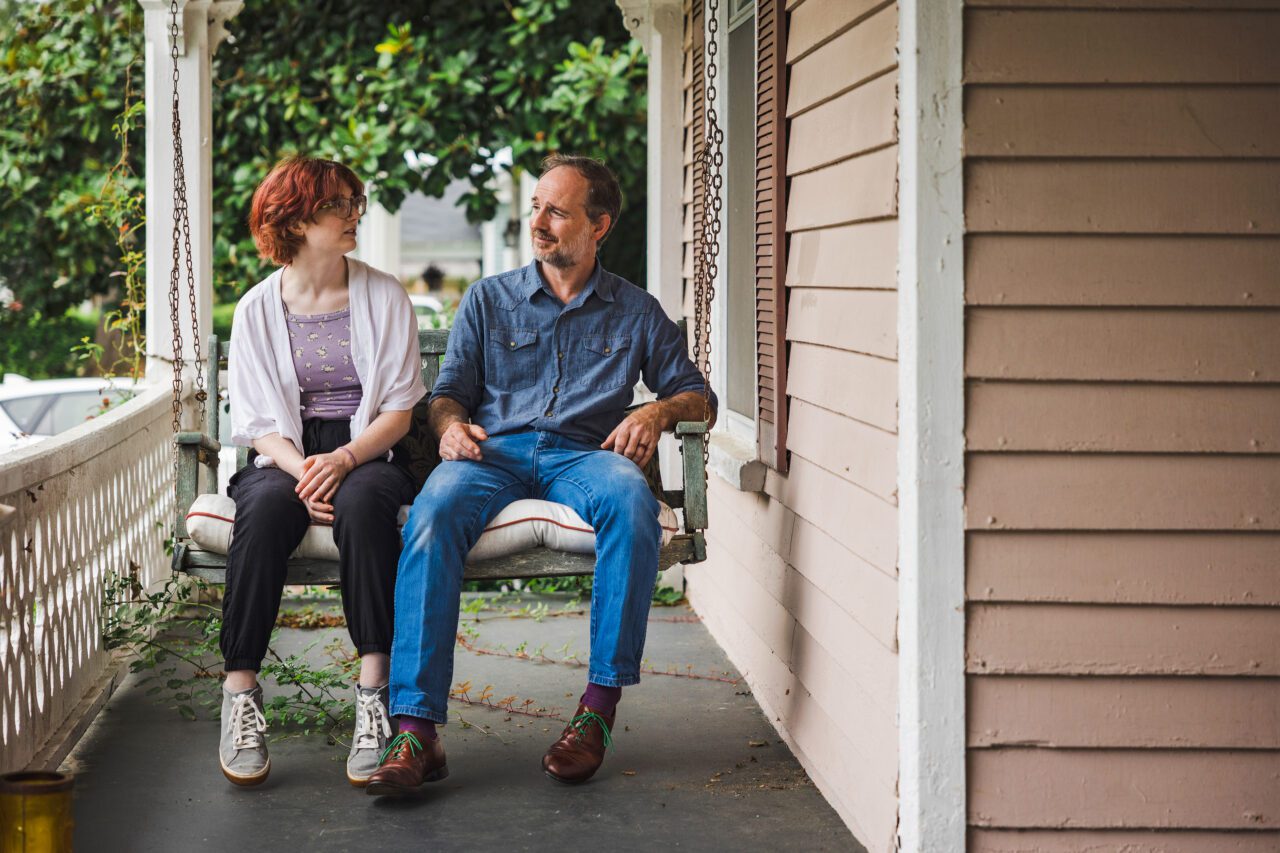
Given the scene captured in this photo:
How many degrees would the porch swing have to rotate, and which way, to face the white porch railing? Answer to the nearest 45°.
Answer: approximately 135° to its right

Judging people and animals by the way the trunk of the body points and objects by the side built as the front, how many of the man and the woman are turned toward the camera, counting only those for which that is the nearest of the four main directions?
2

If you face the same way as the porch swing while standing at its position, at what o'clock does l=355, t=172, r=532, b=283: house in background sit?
The house in background is roughly at 6 o'clock from the porch swing.

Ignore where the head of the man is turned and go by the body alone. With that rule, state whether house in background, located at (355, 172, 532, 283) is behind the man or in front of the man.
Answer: behind

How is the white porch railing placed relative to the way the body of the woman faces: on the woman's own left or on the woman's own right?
on the woman's own right

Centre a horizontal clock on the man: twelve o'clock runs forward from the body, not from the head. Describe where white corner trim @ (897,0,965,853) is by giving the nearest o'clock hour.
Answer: The white corner trim is roughly at 11 o'clock from the man.

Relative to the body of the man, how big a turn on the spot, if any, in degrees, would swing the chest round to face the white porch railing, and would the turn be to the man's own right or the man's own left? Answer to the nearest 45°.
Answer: approximately 90° to the man's own right

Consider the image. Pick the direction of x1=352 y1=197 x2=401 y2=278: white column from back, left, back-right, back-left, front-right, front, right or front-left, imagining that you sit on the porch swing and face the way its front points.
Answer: back

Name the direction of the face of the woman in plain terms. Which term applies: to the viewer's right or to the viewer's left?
to the viewer's right

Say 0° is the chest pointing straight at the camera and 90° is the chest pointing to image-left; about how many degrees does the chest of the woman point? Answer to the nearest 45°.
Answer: approximately 0°
